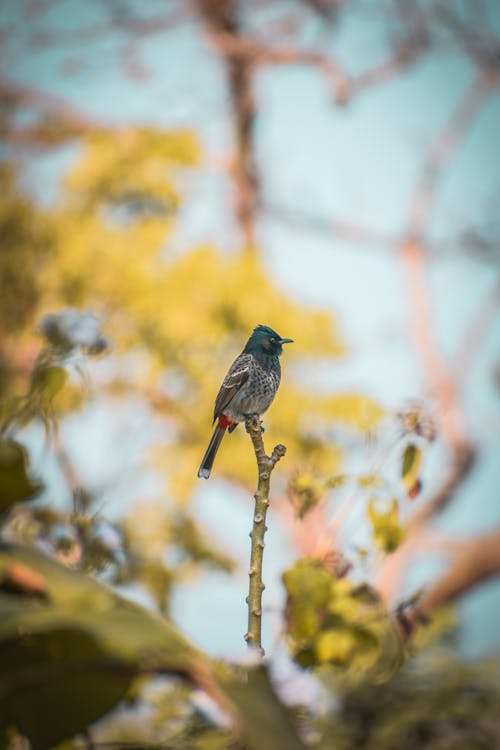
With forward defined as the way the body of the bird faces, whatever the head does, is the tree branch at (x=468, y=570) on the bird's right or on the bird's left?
on the bird's left

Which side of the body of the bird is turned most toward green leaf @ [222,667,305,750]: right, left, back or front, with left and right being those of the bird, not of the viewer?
right

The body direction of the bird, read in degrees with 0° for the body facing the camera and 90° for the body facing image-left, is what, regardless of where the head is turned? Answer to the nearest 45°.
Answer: approximately 270°
